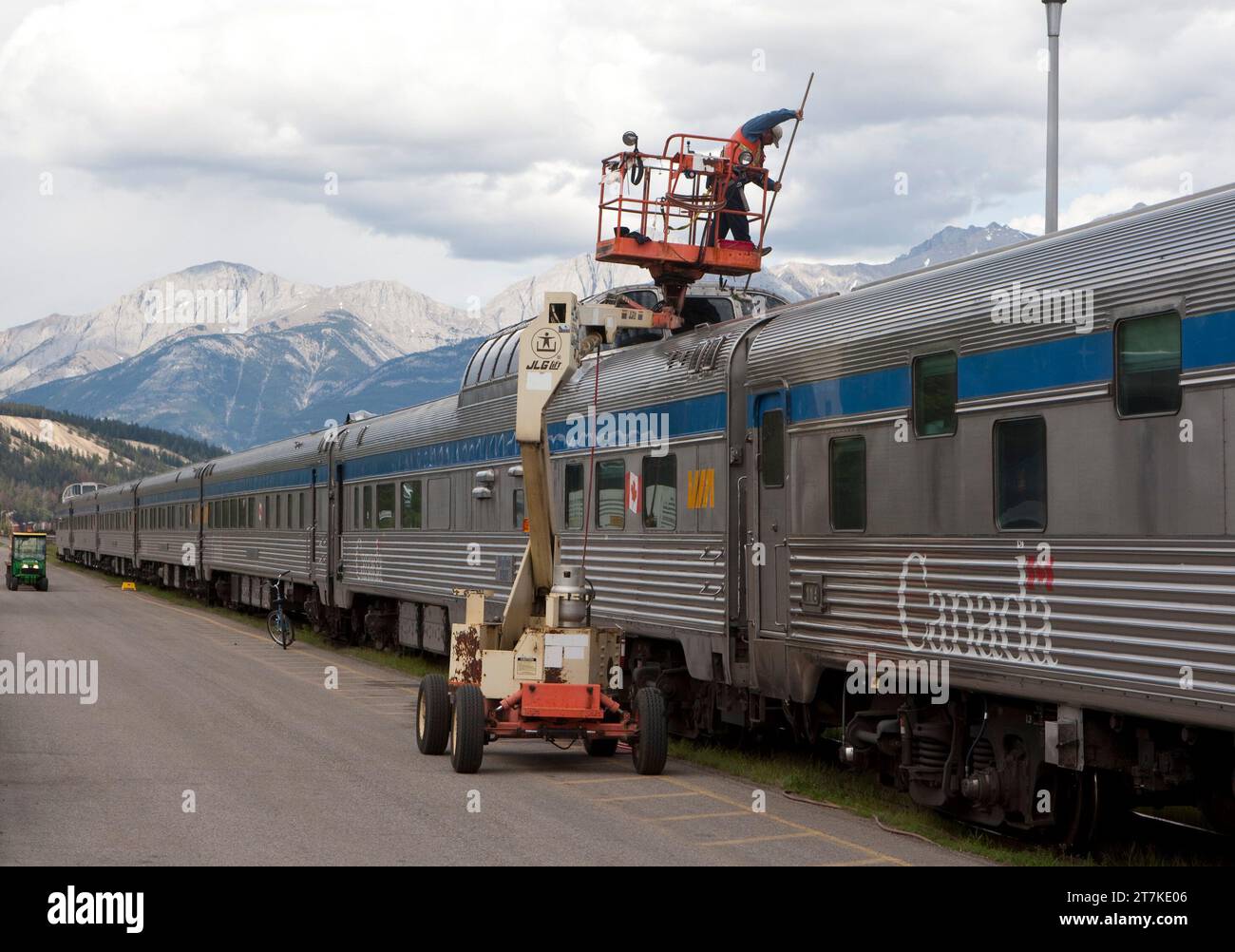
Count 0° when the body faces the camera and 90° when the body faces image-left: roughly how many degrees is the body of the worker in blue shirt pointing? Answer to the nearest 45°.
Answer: approximately 270°

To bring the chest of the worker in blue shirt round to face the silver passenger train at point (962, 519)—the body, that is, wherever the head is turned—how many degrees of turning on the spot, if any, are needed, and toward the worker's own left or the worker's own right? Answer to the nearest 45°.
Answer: approximately 90° to the worker's own right
